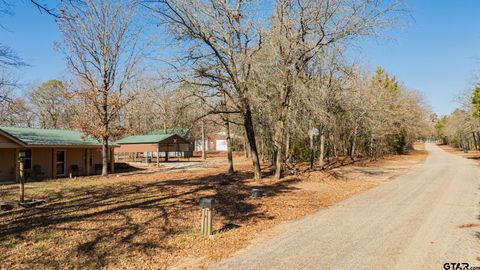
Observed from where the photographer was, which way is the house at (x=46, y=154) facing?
facing the viewer and to the right of the viewer

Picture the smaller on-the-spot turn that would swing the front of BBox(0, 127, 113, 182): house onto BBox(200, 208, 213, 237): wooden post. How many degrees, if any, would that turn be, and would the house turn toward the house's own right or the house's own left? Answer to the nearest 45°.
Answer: approximately 45° to the house's own right
